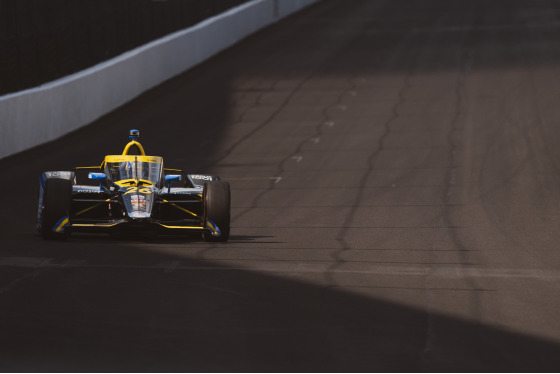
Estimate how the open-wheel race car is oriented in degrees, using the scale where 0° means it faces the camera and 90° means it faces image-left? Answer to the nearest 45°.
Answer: approximately 0°

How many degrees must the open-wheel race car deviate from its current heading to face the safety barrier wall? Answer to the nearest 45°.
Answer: approximately 180°
